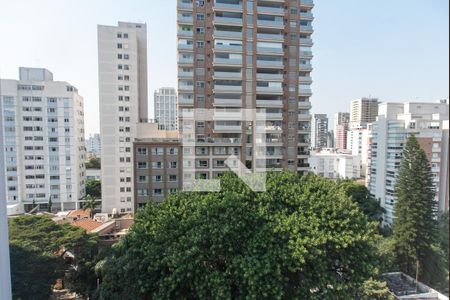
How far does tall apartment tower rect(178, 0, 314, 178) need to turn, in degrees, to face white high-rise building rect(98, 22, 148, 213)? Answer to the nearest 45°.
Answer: approximately 135° to its right

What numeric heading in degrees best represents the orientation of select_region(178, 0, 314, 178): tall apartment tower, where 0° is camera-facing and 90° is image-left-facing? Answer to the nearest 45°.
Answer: approximately 0°

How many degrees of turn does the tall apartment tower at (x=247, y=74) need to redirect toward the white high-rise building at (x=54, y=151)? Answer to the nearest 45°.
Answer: approximately 90° to its right

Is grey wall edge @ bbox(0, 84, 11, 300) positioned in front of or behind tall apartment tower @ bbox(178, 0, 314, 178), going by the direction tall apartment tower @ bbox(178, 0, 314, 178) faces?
in front

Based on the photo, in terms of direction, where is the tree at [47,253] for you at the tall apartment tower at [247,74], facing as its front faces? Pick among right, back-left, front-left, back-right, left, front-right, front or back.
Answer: front-right

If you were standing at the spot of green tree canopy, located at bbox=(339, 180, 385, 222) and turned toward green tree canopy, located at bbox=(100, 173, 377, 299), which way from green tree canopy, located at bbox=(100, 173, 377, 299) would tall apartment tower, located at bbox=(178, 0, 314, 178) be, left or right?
right

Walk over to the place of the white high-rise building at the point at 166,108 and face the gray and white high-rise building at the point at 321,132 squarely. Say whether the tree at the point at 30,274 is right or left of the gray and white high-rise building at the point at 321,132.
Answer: right

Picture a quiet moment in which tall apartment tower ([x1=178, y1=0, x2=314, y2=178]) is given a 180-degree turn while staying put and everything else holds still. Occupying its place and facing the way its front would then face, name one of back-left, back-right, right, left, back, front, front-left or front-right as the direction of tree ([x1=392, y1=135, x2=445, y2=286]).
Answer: back-right

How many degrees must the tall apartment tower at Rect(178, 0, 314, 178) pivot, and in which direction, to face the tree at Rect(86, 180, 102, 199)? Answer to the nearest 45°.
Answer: approximately 135° to its right
